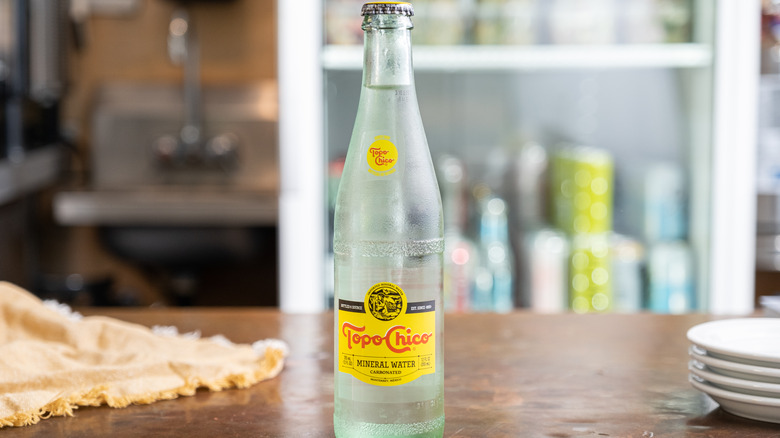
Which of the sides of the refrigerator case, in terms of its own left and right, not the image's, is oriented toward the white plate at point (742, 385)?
front

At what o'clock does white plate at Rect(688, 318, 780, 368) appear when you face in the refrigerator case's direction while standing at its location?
The white plate is roughly at 12 o'clock from the refrigerator case.

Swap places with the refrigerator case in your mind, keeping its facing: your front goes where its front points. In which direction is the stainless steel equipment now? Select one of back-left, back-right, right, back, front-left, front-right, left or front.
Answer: right

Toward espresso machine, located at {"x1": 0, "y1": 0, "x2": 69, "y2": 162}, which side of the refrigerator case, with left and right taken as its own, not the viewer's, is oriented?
right

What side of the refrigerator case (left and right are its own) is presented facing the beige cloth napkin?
front

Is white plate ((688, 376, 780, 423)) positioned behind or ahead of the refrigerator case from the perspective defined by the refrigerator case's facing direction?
ahead

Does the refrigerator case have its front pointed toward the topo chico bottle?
yes

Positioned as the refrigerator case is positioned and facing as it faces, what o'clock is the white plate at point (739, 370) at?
The white plate is roughly at 12 o'clock from the refrigerator case.

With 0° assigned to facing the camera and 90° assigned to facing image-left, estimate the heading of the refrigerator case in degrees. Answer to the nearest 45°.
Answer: approximately 0°
